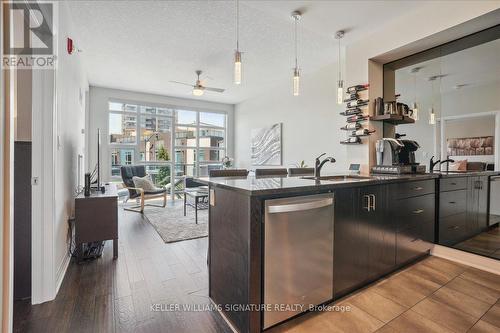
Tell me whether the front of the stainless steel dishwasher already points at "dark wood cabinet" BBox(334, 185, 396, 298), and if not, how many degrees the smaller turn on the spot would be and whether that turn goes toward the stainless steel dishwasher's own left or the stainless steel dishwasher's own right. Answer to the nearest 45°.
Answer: approximately 90° to the stainless steel dishwasher's own left

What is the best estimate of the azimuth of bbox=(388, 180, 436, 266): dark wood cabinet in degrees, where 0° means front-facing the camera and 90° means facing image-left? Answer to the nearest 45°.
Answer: approximately 315°

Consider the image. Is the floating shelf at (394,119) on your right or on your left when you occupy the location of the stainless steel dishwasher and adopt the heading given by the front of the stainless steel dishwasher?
on your left

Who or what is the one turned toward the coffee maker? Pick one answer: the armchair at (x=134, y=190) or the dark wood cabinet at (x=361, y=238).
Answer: the armchair

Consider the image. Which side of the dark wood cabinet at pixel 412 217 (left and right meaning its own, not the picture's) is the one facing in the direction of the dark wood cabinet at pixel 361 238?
right

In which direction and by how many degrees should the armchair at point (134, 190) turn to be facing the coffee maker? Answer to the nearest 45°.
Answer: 0° — it already faces it
